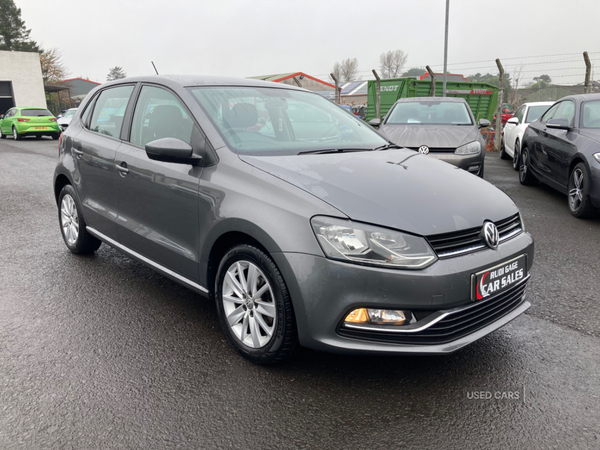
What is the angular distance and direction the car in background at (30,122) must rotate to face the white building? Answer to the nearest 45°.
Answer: approximately 45° to its right

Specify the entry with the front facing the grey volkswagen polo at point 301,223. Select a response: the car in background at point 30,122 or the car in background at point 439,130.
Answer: the car in background at point 439,130

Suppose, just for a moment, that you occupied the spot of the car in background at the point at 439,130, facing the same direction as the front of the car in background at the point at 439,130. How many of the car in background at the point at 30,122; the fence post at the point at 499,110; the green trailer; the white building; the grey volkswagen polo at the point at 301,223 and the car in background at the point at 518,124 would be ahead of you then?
1

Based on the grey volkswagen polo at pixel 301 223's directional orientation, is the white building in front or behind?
behind

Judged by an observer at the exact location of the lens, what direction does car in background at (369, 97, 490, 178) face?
facing the viewer

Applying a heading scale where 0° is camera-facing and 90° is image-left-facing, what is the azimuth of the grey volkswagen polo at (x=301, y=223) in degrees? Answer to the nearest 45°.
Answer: approximately 315°

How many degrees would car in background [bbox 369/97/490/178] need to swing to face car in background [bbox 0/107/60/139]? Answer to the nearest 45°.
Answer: approximately 135° to its right

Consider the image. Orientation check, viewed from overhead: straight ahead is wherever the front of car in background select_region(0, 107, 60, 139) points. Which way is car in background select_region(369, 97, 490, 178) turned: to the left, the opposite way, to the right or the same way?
to the left

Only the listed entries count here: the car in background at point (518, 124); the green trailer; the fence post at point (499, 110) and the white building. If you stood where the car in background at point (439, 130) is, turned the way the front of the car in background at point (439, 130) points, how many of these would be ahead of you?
0

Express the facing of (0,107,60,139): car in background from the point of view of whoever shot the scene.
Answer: facing away from the viewer and to the left of the viewer

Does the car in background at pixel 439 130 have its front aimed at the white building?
no

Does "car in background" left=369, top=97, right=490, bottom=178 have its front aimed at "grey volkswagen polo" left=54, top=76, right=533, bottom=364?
yes

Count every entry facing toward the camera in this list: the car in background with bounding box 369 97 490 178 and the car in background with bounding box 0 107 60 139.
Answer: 1

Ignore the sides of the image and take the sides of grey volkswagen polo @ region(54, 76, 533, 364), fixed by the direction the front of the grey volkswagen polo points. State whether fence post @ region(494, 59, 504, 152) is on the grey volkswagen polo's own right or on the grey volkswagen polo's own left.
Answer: on the grey volkswagen polo's own left

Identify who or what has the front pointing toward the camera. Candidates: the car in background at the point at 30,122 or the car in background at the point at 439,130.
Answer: the car in background at the point at 439,130

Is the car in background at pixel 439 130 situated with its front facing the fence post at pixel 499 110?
no

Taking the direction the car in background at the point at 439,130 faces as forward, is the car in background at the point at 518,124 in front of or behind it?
behind
